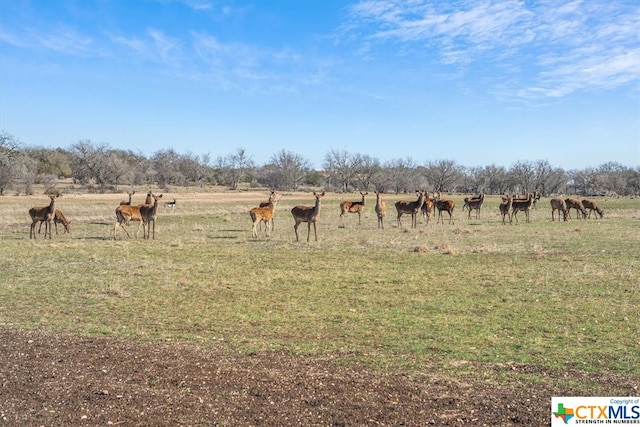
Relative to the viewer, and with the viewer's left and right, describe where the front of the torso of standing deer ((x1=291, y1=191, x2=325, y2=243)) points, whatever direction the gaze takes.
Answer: facing the viewer and to the right of the viewer

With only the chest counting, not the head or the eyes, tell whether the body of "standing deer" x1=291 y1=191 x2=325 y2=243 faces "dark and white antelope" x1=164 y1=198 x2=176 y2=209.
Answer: no
